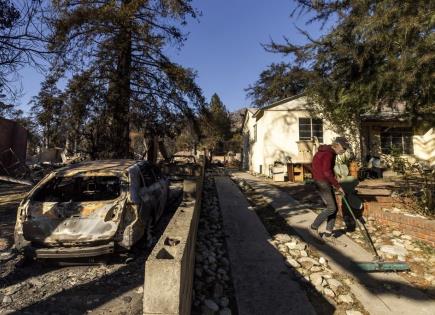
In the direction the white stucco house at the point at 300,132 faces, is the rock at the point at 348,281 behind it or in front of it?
in front

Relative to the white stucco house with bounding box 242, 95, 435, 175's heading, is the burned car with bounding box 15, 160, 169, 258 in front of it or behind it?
in front

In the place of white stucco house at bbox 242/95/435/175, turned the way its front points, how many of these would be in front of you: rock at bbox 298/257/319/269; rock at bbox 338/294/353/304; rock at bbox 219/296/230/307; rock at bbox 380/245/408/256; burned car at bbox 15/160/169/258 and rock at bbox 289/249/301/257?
6

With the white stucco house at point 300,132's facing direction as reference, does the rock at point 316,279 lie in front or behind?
in front

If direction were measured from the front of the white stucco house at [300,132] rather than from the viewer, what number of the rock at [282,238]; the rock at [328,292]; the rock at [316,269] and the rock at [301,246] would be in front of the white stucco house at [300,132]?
4

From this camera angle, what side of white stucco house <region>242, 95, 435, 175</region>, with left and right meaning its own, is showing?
front

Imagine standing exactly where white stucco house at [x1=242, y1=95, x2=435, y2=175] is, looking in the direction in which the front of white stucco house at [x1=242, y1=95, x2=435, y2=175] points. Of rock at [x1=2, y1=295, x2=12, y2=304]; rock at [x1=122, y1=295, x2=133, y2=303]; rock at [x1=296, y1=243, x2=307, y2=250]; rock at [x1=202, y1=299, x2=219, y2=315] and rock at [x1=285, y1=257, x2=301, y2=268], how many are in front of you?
5

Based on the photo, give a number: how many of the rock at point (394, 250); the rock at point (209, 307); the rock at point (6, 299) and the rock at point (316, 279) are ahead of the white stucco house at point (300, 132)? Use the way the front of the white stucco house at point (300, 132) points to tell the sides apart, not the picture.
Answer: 4

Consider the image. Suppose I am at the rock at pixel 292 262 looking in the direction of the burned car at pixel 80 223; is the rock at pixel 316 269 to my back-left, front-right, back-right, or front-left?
back-left

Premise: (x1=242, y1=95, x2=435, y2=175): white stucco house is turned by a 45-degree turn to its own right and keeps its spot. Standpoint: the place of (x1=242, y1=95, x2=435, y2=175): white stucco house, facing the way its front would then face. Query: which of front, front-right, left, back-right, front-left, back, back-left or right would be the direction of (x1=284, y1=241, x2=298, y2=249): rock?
front-left
